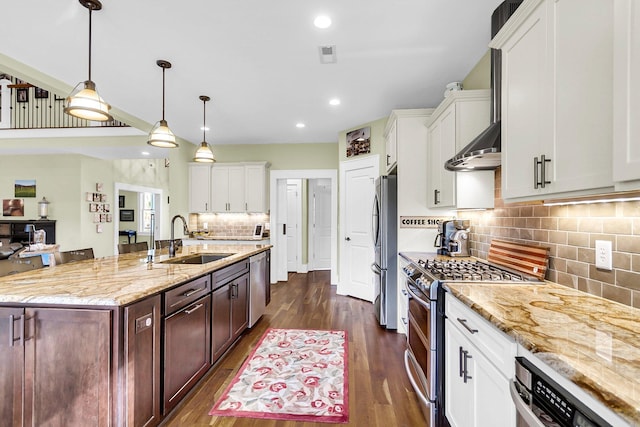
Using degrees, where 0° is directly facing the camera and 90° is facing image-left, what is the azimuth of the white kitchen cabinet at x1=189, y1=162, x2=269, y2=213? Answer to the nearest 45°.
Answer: approximately 0°

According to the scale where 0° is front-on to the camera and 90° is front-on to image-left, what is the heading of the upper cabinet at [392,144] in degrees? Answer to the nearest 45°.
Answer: approximately 90°

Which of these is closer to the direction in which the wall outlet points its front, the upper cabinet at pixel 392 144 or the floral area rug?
the floral area rug

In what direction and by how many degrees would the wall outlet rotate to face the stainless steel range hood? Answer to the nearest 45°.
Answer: approximately 90° to its right

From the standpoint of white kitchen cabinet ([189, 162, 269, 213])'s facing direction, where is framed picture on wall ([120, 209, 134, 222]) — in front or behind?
behind

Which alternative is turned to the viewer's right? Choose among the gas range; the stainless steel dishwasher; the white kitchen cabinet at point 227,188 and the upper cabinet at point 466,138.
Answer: the stainless steel dishwasher

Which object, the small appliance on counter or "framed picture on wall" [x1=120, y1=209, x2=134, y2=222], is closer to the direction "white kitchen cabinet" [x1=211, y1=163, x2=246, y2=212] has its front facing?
the small appliance on counter
